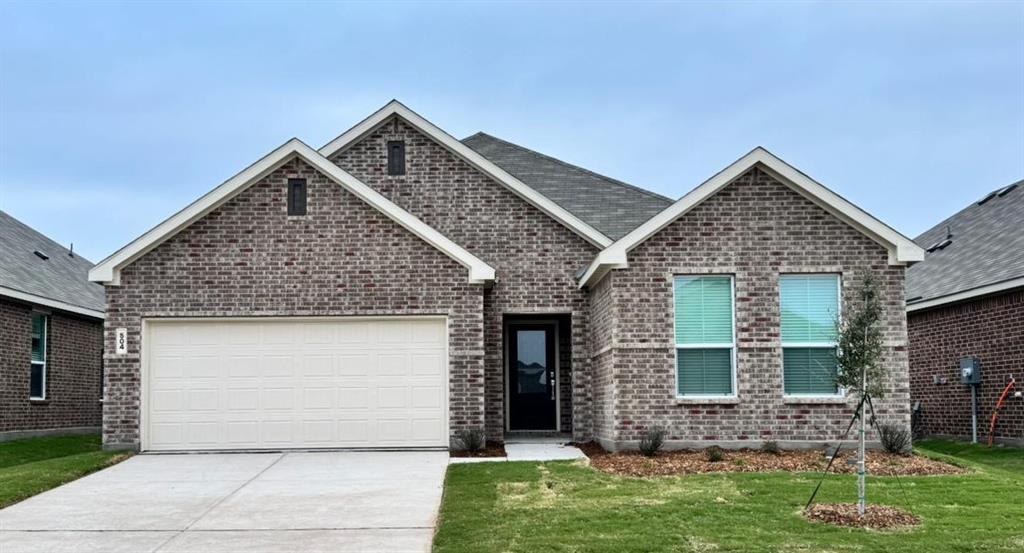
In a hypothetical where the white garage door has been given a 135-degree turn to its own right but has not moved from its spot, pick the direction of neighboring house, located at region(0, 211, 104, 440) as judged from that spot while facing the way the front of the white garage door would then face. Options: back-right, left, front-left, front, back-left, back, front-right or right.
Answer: front

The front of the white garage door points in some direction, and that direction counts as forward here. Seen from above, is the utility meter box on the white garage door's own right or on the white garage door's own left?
on the white garage door's own left

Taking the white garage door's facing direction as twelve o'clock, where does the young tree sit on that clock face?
The young tree is roughly at 11 o'clock from the white garage door.

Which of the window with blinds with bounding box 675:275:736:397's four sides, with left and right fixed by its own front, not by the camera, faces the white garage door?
right

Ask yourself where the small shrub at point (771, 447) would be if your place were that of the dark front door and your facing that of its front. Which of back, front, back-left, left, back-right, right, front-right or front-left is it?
front-left

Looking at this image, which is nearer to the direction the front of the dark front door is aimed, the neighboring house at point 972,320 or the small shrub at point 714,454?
the small shrub

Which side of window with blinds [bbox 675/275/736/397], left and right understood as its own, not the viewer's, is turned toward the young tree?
front

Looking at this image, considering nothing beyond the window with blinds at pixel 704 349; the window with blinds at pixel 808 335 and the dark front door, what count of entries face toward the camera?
3
